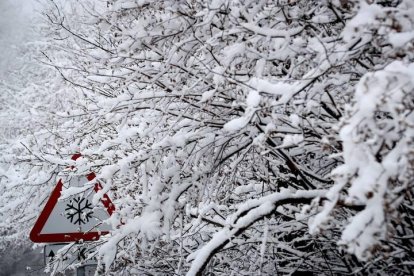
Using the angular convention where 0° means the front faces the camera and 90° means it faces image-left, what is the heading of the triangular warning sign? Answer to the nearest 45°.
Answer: approximately 0°
